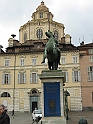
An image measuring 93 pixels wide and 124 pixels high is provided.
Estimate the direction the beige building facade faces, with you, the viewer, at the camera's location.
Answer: facing the viewer

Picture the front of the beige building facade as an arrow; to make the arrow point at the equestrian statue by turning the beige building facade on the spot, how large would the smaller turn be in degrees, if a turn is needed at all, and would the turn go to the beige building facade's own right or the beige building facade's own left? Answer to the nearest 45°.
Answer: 0° — it already faces it

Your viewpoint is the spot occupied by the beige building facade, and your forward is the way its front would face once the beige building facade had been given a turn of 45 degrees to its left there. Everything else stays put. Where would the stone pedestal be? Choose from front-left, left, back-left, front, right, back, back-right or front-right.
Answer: front-right
